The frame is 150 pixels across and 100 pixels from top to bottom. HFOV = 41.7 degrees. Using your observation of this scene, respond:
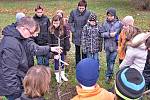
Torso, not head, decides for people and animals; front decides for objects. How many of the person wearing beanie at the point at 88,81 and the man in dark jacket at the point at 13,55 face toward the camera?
0

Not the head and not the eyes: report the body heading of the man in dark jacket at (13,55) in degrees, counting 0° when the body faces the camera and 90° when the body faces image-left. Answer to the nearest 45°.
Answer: approximately 270°

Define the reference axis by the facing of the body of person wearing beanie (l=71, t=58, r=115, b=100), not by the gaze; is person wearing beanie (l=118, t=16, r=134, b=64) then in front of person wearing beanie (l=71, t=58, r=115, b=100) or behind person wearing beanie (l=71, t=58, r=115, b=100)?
in front

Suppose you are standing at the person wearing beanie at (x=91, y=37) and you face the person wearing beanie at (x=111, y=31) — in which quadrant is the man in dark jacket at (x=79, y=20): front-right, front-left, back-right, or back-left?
back-left

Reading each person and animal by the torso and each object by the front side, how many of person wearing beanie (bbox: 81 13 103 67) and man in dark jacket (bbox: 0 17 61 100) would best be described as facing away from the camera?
0

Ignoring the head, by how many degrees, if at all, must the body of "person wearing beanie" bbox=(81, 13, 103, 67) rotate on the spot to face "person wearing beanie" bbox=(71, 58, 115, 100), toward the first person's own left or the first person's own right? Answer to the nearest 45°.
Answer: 0° — they already face them

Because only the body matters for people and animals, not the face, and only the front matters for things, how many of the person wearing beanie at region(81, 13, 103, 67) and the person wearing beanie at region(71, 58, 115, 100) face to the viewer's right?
0

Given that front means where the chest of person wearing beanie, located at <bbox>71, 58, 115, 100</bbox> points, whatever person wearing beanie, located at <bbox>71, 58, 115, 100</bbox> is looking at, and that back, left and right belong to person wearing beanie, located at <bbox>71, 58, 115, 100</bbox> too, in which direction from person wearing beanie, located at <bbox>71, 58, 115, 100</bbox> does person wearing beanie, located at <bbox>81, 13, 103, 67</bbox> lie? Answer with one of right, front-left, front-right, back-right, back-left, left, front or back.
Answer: front

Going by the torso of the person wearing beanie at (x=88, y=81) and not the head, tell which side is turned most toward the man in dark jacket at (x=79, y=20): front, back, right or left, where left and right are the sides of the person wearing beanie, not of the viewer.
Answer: front

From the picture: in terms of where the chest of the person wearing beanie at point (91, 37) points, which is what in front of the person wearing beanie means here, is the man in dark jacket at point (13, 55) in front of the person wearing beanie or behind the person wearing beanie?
in front

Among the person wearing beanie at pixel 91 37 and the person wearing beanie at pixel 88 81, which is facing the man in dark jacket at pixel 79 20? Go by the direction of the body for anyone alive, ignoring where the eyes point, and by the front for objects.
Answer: the person wearing beanie at pixel 88 81

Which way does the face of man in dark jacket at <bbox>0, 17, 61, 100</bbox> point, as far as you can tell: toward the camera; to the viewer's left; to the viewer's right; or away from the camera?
to the viewer's right

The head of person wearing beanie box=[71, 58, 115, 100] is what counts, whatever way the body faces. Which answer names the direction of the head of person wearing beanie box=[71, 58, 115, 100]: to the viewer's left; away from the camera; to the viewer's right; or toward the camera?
away from the camera

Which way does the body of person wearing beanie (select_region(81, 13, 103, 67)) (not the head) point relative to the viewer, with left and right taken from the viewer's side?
facing the viewer

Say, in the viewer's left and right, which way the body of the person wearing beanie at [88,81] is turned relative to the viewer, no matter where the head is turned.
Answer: facing away from the viewer
